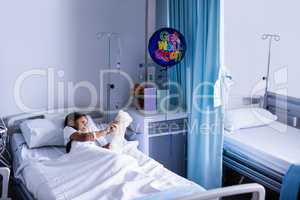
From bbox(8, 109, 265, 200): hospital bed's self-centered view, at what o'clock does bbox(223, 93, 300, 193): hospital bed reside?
bbox(223, 93, 300, 193): hospital bed is roughly at 10 o'clock from bbox(8, 109, 265, 200): hospital bed.

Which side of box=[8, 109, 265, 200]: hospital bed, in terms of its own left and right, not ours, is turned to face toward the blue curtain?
left

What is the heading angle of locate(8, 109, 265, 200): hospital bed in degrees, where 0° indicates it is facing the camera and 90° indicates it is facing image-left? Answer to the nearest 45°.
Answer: approximately 315°

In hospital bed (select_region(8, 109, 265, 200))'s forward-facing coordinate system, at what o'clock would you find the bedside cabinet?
The bedside cabinet is roughly at 9 o'clock from the hospital bed.
